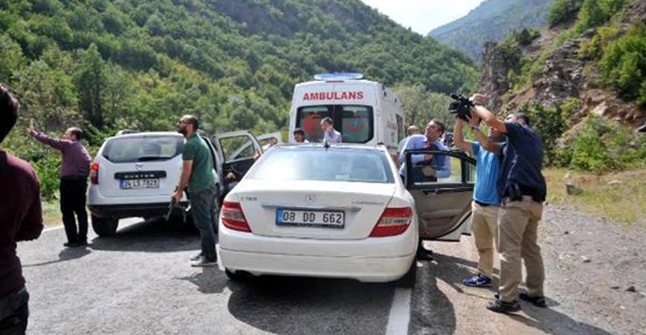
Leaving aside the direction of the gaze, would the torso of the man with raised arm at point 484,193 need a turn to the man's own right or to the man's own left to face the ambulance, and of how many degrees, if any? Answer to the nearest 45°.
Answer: approximately 45° to the man's own right

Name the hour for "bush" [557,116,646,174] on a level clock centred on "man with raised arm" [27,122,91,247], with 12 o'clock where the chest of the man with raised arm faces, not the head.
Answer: The bush is roughly at 4 o'clock from the man with raised arm.

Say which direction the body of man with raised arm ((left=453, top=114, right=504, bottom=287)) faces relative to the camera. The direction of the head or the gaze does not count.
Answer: to the viewer's left

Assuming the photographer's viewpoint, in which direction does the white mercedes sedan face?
facing away from the viewer

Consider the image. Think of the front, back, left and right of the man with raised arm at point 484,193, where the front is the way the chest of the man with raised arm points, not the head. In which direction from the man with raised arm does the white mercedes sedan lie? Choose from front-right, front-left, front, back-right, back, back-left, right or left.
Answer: front-left

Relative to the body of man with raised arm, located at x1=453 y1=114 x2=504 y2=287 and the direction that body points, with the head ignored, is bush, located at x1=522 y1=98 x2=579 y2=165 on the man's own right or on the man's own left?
on the man's own right

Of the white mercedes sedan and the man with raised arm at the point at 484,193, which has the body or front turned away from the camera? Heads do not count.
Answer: the white mercedes sedan

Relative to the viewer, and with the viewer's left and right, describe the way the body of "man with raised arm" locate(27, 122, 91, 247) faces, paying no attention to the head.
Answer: facing away from the viewer and to the left of the viewer

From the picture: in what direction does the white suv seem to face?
away from the camera

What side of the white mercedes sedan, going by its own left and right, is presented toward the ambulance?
front

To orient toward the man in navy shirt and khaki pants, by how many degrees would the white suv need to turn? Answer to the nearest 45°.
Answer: approximately 135° to its right

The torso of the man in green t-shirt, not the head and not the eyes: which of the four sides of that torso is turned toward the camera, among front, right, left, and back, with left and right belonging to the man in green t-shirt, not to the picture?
left

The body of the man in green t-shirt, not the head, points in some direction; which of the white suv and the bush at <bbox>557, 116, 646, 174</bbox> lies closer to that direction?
the white suv

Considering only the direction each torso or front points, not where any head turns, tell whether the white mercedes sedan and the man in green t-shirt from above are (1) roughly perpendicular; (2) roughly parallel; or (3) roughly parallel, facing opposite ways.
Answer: roughly perpendicular
